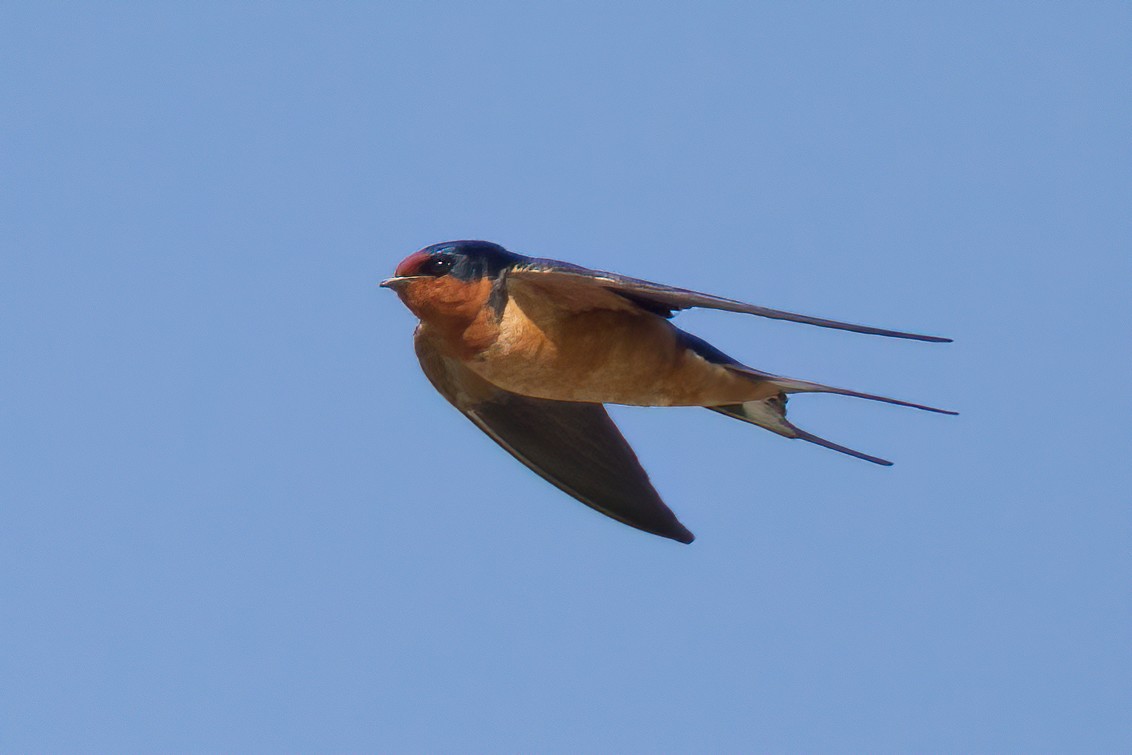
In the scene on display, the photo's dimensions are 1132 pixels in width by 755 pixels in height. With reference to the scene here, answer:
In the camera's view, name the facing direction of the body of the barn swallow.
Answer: to the viewer's left
